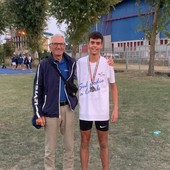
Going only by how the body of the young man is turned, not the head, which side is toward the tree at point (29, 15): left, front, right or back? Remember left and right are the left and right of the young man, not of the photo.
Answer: back

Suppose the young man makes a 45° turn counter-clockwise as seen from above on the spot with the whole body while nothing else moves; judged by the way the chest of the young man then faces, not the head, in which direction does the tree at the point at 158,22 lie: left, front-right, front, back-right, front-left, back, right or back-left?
back-left

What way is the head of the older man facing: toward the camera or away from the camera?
toward the camera

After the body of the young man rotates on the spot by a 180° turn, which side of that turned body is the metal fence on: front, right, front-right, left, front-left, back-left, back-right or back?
front

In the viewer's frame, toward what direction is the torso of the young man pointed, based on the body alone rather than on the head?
toward the camera

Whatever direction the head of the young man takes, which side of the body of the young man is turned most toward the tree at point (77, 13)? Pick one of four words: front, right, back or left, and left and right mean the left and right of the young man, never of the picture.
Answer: back

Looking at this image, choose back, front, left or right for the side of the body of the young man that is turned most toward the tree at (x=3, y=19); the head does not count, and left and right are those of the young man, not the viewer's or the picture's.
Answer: back
